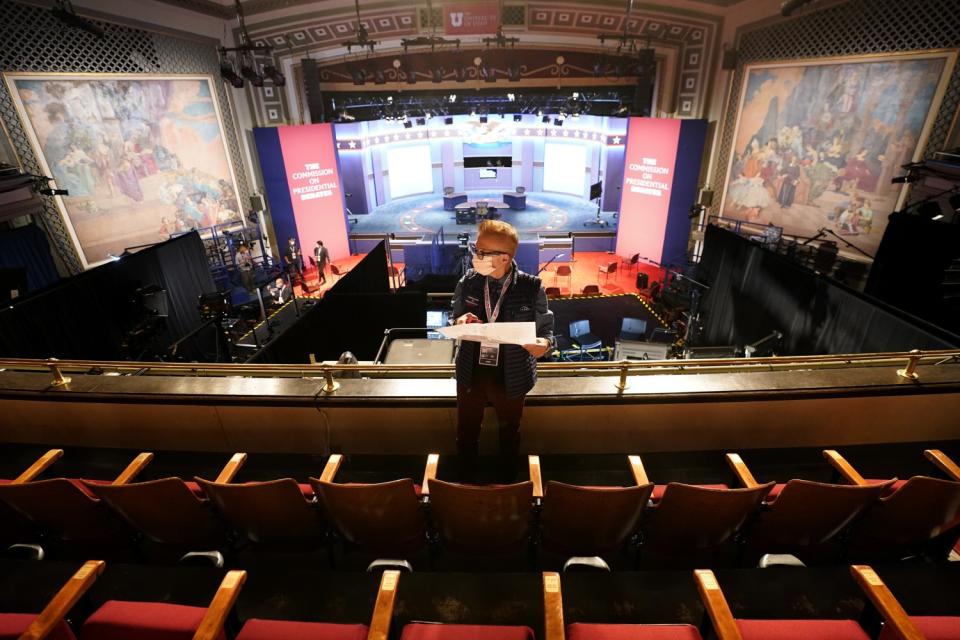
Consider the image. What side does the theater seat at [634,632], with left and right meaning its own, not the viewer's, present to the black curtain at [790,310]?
front

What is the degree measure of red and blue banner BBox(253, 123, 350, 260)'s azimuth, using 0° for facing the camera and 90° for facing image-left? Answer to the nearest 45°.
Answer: approximately 0°

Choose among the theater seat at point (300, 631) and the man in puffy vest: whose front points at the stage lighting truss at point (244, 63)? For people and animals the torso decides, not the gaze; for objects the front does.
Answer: the theater seat

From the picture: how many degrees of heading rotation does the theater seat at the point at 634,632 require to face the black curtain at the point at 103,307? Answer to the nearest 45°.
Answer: approximately 90° to its left

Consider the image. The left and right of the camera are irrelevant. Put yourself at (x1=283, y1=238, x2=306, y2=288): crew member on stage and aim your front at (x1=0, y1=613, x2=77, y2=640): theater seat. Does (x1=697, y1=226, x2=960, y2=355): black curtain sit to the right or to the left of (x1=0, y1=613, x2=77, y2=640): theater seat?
left

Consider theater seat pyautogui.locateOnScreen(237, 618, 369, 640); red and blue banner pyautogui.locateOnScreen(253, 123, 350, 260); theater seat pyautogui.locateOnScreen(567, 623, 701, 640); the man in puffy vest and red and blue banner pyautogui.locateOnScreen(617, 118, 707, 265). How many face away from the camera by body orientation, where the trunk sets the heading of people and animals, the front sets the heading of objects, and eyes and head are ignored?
2

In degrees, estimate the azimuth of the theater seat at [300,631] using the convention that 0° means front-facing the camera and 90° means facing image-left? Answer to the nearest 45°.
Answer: approximately 180°

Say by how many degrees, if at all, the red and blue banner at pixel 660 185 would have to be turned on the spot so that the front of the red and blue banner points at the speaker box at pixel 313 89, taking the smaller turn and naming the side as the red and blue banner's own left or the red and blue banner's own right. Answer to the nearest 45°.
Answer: approximately 90° to the red and blue banner's own right

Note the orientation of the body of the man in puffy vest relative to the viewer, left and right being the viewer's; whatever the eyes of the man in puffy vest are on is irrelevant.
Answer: facing the viewer and to the left of the viewer

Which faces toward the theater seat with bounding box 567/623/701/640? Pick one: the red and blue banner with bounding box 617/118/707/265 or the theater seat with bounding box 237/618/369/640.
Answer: the red and blue banner

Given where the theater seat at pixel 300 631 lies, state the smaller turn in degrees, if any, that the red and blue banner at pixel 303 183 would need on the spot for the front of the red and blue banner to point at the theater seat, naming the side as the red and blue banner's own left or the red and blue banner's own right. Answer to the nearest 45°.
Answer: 0° — it already faces it

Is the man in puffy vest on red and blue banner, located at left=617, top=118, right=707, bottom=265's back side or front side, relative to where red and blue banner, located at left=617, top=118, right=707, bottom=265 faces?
on the front side

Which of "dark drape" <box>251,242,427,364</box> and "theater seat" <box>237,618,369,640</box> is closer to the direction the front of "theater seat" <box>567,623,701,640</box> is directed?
the dark drape

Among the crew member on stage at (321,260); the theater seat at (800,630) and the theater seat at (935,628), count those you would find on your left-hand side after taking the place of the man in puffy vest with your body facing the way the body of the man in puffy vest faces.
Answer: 2

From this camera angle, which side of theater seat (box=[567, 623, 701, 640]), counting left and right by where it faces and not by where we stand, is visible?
back
